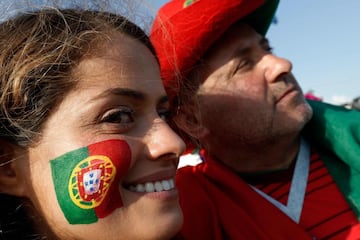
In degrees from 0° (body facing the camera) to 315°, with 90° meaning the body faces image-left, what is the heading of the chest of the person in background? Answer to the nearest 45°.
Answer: approximately 315°
